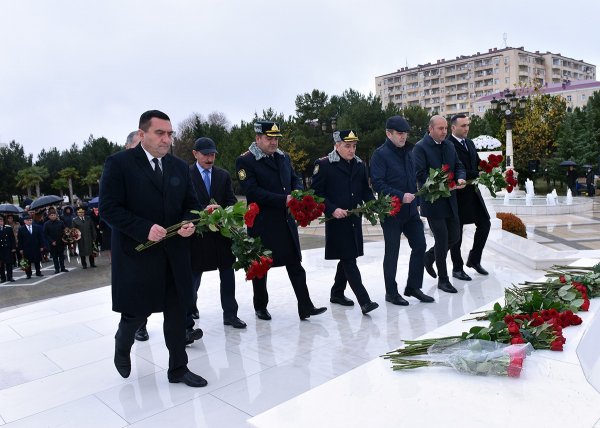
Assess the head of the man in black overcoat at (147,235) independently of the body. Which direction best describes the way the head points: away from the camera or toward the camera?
toward the camera

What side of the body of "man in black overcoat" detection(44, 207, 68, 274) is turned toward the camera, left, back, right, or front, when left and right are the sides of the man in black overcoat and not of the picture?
front

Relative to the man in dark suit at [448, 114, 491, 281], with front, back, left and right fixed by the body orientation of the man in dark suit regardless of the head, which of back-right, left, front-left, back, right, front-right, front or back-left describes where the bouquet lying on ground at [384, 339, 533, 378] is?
front-right

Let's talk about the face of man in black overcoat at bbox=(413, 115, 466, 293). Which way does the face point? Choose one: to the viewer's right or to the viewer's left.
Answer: to the viewer's right

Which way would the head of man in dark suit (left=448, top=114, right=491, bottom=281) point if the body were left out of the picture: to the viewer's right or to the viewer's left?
to the viewer's right

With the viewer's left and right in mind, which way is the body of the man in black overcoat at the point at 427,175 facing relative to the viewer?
facing the viewer and to the right of the viewer

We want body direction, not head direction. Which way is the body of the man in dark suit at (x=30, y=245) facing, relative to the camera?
toward the camera

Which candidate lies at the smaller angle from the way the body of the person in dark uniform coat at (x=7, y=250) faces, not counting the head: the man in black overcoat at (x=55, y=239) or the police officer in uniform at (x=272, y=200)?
the police officer in uniform

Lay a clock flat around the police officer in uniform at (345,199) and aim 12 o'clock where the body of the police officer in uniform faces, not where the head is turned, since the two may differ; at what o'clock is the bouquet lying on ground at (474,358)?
The bouquet lying on ground is roughly at 1 o'clock from the police officer in uniform.

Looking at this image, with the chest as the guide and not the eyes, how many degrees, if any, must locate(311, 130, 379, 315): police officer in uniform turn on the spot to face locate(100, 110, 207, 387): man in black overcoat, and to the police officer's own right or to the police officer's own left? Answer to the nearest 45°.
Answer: approximately 90° to the police officer's own right

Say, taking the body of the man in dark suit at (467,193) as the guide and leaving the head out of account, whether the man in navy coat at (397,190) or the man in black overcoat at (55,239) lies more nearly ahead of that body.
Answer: the man in navy coat

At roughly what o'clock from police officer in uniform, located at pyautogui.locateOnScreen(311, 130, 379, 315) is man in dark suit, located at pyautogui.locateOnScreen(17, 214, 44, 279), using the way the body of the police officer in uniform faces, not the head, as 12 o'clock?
The man in dark suit is roughly at 6 o'clock from the police officer in uniform.

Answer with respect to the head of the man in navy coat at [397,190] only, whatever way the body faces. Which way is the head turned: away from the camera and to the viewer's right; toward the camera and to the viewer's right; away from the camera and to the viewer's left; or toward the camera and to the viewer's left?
toward the camera and to the viewer's right
